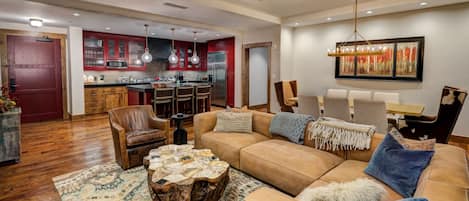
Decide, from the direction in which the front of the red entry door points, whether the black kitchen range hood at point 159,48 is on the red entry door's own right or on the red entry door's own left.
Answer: on the red entry door's own left

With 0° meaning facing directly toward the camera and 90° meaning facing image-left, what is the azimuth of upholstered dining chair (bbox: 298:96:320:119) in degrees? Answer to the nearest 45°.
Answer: approximately 180°

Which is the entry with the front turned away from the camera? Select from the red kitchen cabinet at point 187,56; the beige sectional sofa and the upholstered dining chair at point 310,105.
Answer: the upholstered dining chair

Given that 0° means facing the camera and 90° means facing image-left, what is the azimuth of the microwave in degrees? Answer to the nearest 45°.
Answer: approximately 0°

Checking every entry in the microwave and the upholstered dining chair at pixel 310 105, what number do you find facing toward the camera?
1

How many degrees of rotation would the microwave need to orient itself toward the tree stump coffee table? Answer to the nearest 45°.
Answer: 0° — it already faces it

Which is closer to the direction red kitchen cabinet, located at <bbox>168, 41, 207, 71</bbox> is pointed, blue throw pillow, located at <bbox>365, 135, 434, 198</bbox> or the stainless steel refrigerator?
the blue throw pillow

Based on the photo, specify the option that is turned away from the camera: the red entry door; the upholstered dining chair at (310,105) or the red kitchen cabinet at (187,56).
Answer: the upholstered dining chair

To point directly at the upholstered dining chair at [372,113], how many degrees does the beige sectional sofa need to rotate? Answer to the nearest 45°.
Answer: approximately 180°

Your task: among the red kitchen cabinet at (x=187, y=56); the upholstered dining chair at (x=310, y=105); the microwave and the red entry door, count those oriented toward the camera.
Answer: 3

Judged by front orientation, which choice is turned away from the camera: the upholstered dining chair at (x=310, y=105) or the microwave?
the upholstered dining chair

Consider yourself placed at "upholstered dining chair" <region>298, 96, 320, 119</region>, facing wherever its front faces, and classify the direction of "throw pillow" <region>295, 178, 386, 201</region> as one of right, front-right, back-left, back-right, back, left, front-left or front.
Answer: back
